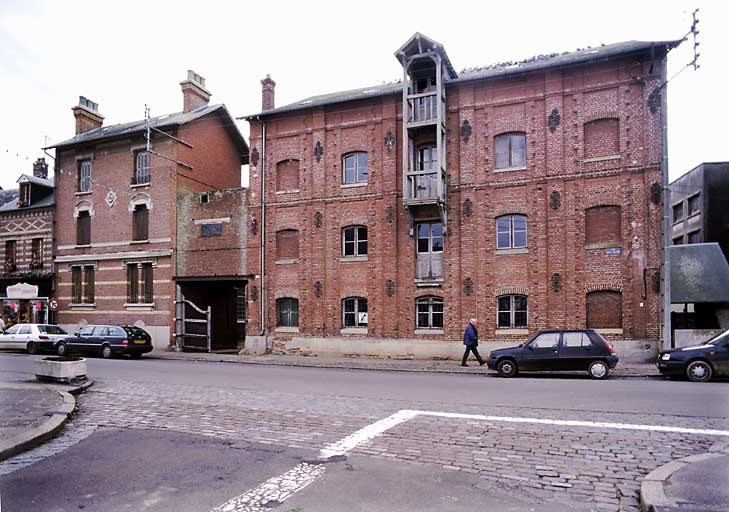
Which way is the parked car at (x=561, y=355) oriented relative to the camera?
to the viewer's left

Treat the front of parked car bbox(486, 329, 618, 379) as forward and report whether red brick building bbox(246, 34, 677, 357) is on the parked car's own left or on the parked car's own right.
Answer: on the parked car's own right

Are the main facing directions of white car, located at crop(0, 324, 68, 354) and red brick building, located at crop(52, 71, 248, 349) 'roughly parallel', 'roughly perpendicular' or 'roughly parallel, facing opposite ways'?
roughly perpendicular

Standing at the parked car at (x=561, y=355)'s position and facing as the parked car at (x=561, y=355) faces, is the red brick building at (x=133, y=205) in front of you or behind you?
in front

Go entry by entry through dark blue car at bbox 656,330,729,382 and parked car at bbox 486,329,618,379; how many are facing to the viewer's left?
2

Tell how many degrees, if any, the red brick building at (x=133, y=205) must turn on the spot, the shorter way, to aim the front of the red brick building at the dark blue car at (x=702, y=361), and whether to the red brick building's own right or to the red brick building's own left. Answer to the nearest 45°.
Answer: approximately 90° to the red brick building's own left

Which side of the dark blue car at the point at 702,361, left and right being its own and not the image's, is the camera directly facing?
left

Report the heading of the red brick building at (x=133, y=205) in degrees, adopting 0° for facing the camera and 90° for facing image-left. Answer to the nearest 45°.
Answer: approximately 45°

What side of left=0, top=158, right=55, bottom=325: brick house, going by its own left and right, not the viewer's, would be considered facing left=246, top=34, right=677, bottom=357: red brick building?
left

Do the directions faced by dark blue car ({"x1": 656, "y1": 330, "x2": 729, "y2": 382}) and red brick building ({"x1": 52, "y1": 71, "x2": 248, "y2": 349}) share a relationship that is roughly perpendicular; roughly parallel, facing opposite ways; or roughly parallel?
roughly perpendicular
